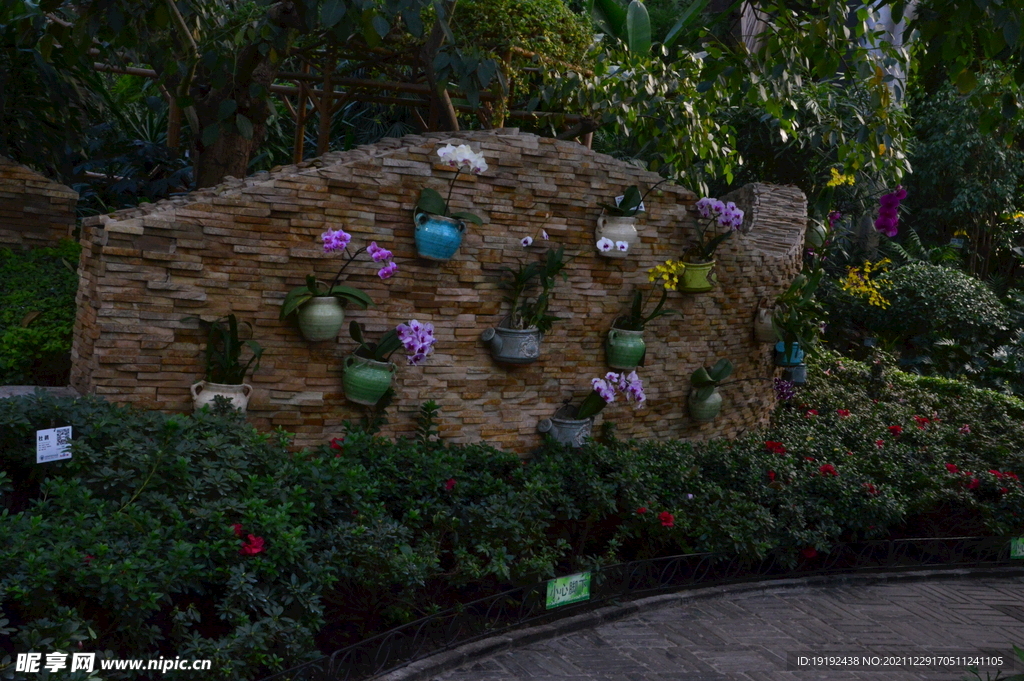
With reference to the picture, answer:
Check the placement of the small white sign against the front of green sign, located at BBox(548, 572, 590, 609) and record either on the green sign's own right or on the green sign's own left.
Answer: on the green sign's own right

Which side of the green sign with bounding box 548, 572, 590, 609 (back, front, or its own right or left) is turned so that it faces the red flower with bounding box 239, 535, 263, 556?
right

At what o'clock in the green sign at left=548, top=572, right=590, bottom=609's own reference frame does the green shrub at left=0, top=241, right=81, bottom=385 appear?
The green shrub is roughly at 5 o'clock from the green sign.

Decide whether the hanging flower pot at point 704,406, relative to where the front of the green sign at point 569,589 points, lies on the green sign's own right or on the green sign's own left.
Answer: on the green sign's own left

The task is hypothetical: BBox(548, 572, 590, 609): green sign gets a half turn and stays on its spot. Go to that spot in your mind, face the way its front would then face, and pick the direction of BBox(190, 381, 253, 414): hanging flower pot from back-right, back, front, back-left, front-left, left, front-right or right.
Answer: front-left

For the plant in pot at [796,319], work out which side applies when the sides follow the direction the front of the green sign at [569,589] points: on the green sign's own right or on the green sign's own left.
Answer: on the green sign's own left

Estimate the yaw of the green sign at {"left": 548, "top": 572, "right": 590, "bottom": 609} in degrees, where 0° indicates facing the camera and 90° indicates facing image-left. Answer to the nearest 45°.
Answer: approximately 315°

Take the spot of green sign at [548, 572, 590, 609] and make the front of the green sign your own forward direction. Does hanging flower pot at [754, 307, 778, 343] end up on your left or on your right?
on your left

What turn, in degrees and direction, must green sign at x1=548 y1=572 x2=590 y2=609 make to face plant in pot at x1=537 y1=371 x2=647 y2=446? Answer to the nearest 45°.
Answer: approximately 135° to its left

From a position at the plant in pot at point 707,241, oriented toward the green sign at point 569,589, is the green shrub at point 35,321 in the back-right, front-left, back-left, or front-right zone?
front-right

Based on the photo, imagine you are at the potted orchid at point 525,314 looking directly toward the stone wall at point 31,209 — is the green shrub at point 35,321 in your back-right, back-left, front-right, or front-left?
front-left

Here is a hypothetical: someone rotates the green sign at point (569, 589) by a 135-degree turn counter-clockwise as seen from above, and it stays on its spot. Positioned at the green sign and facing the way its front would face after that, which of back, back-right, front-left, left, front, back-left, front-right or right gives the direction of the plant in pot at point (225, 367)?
left
